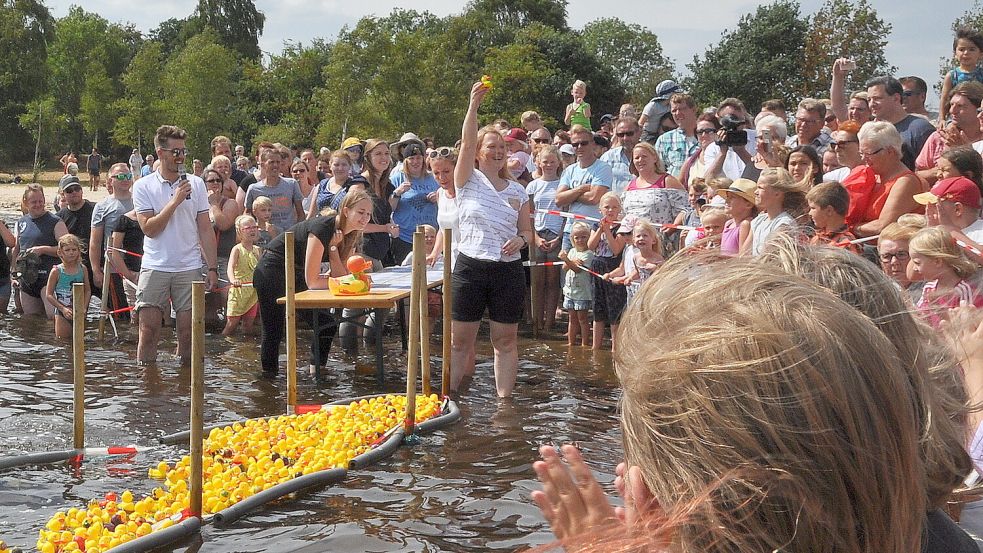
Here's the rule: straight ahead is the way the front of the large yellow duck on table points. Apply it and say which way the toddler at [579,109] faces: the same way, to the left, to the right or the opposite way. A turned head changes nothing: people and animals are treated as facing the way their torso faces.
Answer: to the right

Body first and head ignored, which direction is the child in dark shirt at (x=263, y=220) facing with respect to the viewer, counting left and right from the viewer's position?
facing the viewer and to the right of the viewer

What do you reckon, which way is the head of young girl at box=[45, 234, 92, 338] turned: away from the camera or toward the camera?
toward the camera

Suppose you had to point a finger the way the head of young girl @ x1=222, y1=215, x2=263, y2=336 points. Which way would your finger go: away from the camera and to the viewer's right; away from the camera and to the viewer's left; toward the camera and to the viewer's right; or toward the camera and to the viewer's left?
toward the camera and to the viewer's right

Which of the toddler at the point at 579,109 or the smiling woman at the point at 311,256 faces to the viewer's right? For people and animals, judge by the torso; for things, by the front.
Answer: the smiling woman

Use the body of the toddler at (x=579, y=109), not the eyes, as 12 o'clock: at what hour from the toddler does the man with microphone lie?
The man with microphone is roughly at 1 o'clock from the toddler.

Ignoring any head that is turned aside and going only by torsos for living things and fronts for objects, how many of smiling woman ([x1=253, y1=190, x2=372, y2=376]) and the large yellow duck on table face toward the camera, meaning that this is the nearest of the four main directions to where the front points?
0

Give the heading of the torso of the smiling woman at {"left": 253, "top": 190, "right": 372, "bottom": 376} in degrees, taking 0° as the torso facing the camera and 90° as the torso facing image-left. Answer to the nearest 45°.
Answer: approximately 270°

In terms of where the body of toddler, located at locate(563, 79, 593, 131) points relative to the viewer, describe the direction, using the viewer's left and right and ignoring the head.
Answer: facing the viewer

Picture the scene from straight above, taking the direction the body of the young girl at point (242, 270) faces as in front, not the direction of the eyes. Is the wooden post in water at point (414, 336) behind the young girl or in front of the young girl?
in front

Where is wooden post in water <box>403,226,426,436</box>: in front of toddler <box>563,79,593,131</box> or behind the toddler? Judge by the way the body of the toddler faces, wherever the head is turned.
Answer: in front

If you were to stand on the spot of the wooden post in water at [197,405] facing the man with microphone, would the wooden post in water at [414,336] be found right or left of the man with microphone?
right

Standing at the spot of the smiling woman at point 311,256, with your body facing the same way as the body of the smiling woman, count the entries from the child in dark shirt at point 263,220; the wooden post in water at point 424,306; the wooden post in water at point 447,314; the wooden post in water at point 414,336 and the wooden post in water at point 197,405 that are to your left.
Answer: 1
